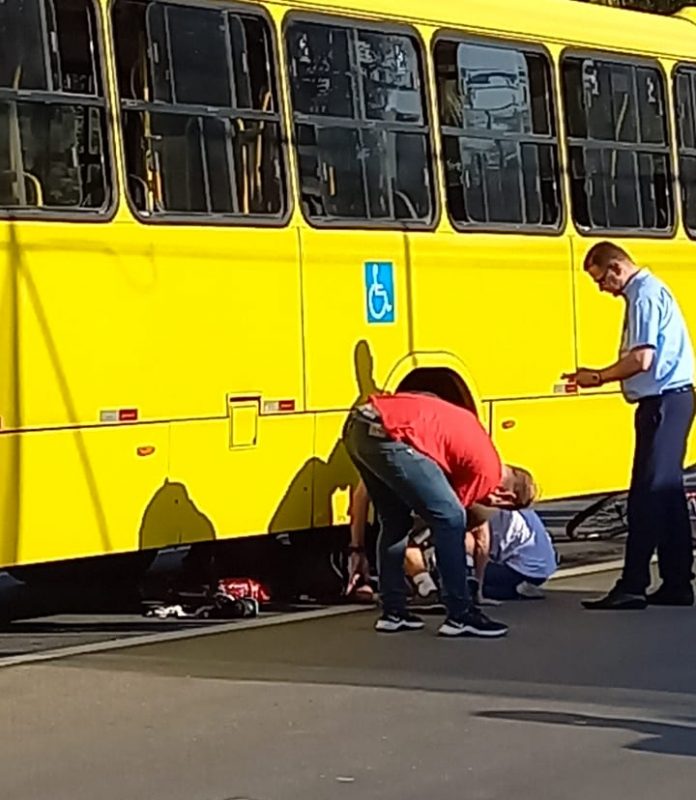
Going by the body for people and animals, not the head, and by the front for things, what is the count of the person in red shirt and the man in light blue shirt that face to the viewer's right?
1

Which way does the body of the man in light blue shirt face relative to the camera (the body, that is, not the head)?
to the viewer's left

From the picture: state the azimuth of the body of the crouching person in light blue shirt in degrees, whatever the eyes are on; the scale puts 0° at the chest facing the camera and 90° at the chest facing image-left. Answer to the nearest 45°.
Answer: approximately 90°

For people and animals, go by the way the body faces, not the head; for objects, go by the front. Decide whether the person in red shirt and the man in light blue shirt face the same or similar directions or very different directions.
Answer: very different directions

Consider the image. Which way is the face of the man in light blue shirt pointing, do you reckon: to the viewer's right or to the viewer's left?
to the viewer's left

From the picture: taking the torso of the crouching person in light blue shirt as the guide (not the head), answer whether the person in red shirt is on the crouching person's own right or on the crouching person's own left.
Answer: on the crouching person's own left

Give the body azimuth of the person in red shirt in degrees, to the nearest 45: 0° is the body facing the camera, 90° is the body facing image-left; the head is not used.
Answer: approximately 270°
